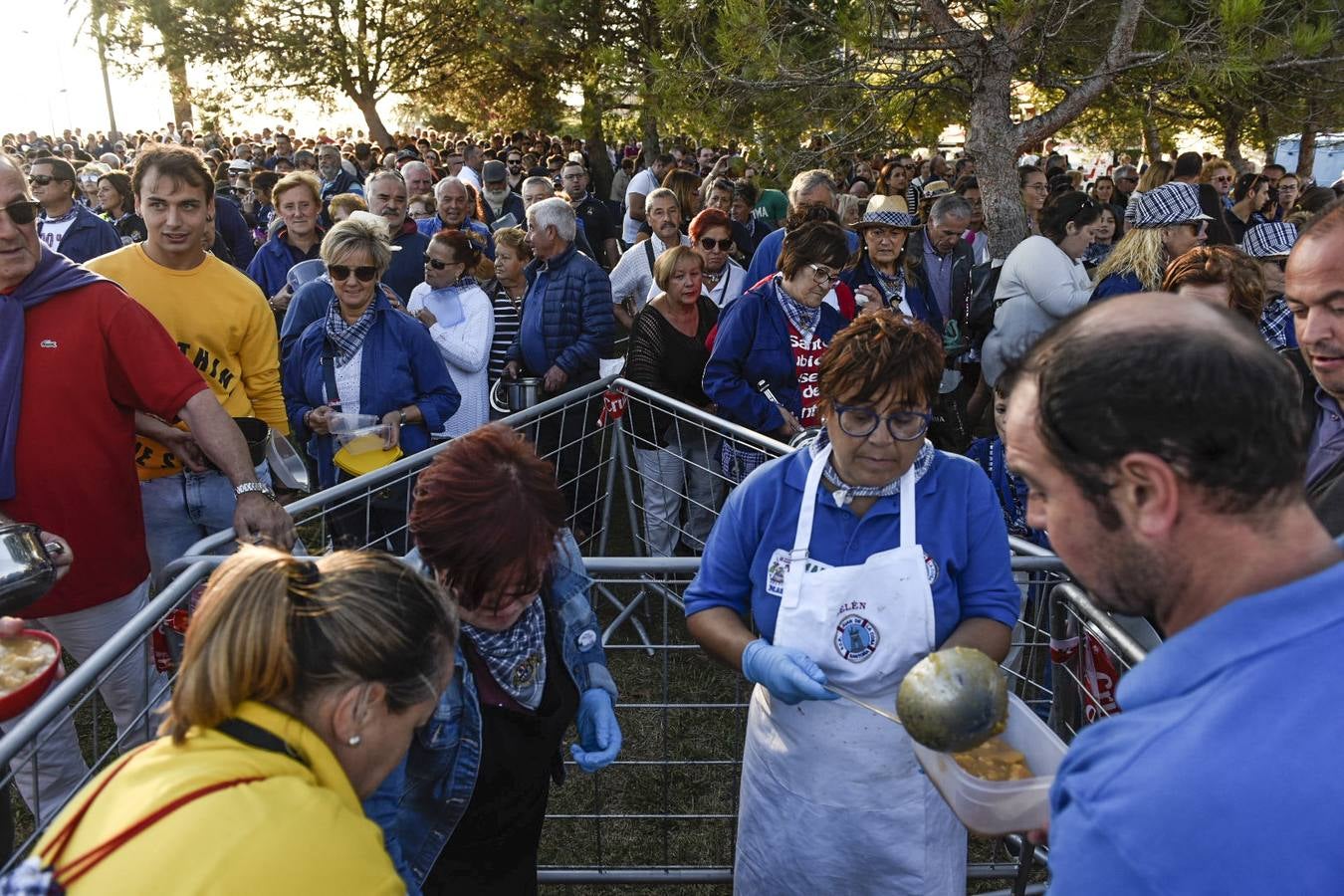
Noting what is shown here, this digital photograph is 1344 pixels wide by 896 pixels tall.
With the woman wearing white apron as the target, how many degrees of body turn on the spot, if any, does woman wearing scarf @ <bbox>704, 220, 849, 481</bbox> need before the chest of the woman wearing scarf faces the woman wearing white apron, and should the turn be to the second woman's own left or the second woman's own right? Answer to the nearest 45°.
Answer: approximately 45° to the second woman's own right

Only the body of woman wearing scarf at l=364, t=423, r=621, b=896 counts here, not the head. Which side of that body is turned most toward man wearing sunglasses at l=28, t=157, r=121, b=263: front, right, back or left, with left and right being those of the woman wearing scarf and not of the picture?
back

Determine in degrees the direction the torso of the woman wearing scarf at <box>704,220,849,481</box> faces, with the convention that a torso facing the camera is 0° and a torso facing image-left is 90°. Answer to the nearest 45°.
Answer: approximately 315°

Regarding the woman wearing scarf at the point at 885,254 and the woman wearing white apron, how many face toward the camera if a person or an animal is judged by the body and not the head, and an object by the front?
2

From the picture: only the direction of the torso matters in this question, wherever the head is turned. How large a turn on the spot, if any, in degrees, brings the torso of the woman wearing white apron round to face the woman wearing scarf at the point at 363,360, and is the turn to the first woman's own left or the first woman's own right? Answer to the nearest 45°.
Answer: approximately 135° to the first woman's own right
